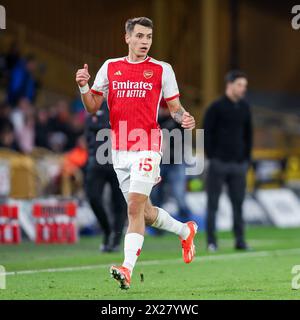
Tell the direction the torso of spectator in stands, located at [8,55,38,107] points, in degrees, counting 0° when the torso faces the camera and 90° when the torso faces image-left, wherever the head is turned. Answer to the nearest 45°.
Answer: approximately 315°

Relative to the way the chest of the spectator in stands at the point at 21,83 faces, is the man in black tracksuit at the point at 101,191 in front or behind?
in front

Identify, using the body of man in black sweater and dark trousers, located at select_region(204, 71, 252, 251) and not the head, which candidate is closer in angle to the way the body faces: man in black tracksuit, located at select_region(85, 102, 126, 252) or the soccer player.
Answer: the soccer player
